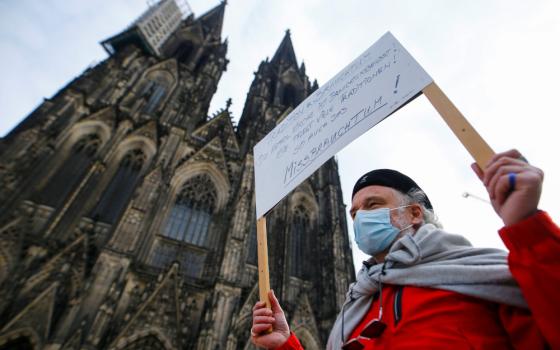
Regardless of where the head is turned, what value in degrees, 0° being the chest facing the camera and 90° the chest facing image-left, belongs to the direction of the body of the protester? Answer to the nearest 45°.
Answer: approximately 45°

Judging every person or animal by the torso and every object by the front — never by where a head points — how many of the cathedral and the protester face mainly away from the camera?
0

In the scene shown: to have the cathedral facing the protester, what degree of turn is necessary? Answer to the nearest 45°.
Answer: approximately 45° to its right

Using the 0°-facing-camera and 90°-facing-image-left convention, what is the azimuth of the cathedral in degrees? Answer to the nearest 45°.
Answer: approximately 315°
